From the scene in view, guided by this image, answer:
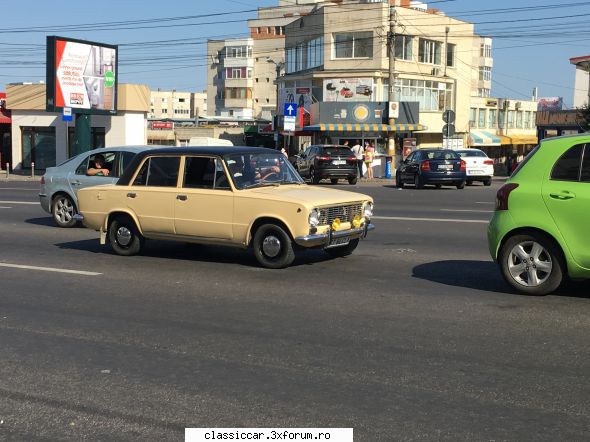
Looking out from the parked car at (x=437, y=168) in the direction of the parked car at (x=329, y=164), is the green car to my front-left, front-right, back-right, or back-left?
back-left

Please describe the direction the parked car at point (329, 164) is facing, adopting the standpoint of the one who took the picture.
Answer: facing away from the viewer and to the left of the viewer

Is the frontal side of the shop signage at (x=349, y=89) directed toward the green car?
yes

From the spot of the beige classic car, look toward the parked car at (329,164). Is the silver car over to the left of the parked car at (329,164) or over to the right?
left

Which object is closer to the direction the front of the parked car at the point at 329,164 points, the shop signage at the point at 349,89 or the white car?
the shop signage

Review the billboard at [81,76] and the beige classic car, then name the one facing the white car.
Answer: the billboard

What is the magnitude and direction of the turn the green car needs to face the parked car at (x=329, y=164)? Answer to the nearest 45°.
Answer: approximately 90° to its left

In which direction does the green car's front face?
to the viewer's right

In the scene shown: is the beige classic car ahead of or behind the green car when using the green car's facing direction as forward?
behind

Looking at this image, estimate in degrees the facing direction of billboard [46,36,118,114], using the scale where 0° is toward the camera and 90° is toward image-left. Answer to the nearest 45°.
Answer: approximately 315°
